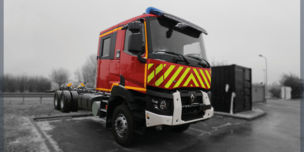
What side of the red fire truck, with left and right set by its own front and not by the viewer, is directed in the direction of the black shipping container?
left

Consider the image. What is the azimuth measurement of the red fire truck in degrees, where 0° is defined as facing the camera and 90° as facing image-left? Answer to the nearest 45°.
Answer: approximately 315°
